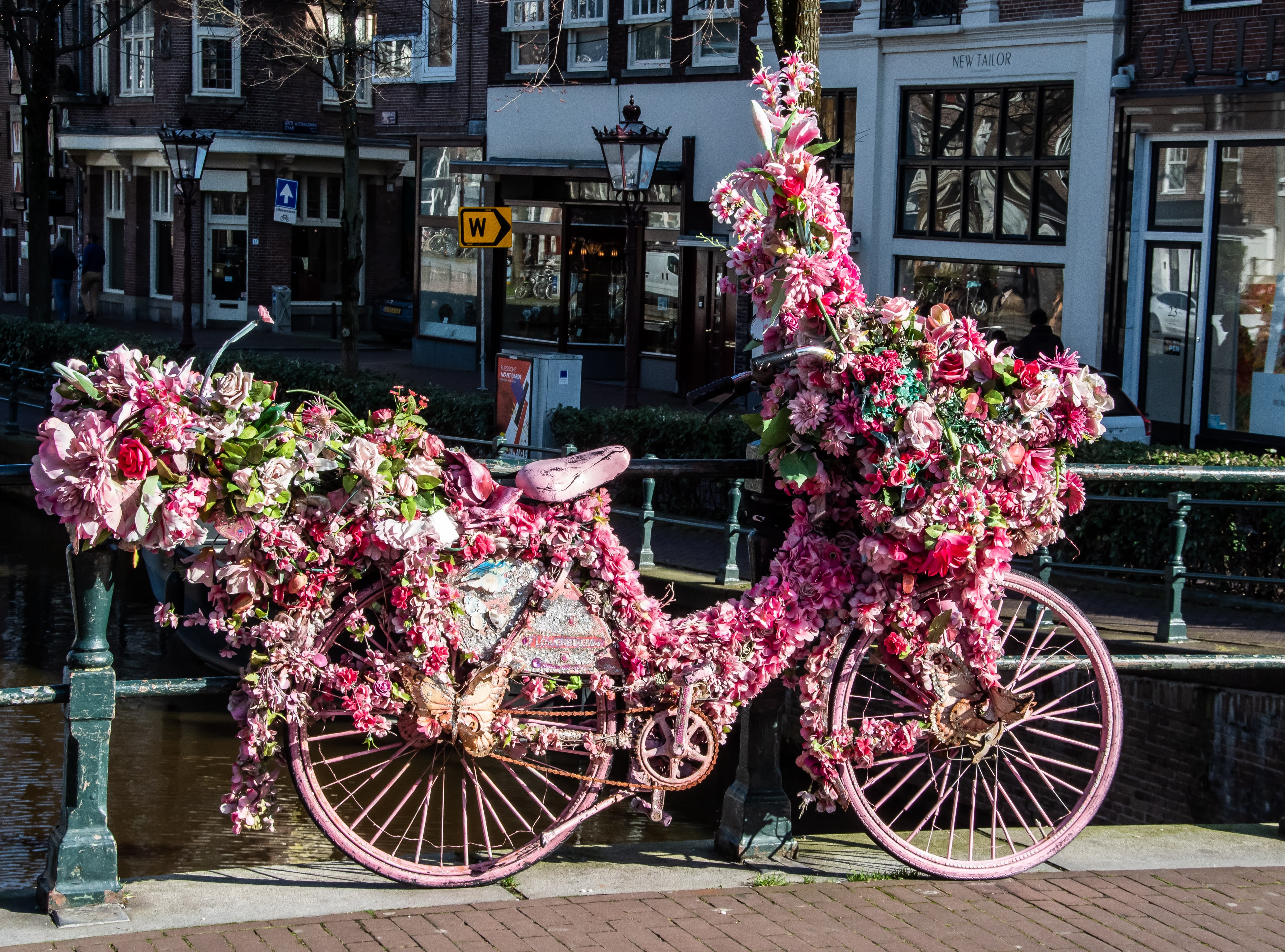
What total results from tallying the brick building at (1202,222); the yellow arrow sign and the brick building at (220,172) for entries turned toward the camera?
3

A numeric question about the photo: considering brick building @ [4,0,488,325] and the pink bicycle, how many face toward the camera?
1

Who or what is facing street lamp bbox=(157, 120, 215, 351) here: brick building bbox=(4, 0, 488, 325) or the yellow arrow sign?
the brick building

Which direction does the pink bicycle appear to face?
to the viewer's right

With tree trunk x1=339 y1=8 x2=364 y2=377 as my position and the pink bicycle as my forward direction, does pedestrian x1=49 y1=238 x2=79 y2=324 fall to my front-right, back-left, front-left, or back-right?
back-right

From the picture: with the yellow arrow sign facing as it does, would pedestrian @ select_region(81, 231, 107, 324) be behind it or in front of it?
behind

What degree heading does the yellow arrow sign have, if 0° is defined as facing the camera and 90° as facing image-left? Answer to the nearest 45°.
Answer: approximately 0°

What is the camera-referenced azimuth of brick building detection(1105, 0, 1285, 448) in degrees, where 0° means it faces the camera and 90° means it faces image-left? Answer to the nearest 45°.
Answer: approximately 0°

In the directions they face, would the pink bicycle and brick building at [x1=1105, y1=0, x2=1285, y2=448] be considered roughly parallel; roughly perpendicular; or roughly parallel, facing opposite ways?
roughly perpendicular

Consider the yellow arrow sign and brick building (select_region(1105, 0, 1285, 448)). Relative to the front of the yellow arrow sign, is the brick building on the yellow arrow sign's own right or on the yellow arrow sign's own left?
on the yellow arrow sign's own left
